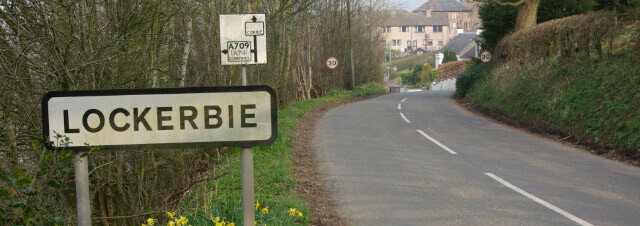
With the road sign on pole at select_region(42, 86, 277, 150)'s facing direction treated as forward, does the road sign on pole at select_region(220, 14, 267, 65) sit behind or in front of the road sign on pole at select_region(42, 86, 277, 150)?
behind

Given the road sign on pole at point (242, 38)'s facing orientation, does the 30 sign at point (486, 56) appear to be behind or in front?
behind

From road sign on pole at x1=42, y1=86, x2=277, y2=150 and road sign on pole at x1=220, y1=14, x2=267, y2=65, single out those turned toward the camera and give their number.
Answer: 2

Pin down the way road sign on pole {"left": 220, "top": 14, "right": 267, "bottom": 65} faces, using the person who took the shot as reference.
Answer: facing the viewer

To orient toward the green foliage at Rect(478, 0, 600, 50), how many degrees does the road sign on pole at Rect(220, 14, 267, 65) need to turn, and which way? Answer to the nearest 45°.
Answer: approximately 135° to its left

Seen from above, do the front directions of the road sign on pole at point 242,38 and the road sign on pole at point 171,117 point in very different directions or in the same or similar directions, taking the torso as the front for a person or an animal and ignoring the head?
same or similar directions

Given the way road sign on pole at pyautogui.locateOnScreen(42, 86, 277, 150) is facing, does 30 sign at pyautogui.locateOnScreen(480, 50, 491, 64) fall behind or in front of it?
behind

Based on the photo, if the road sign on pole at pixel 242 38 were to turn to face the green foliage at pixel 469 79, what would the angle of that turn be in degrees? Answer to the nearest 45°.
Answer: approximately 135° to its left
